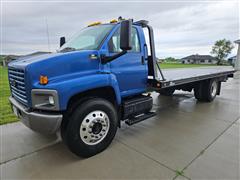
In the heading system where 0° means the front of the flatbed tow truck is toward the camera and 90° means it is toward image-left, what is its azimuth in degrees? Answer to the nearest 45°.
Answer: approximately 45°
